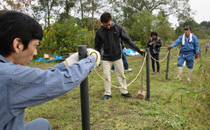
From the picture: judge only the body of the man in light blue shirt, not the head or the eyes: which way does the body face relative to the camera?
to the viewer's right

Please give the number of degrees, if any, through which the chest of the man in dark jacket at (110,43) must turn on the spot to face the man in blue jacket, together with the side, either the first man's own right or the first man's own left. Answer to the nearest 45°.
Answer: approximately 135° to the first man's own left

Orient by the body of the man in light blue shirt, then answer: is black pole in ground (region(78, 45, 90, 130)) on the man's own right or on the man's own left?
on the man's own left

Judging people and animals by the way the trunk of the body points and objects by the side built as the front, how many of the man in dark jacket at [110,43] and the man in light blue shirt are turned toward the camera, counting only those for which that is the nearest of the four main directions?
1

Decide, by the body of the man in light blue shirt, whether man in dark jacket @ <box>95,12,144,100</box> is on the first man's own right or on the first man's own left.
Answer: on the first man's own left

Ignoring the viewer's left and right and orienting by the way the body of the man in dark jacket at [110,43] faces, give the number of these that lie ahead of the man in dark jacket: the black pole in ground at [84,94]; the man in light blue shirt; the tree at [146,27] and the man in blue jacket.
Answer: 2

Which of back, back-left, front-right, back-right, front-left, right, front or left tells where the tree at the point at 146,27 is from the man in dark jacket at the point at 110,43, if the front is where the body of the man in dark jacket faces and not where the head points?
back

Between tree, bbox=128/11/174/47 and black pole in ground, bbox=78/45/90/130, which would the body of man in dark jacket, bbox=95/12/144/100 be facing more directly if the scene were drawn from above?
the black pole in ground

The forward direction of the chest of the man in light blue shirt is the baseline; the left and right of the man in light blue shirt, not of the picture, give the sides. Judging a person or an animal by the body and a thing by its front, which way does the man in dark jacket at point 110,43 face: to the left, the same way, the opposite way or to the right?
to the right

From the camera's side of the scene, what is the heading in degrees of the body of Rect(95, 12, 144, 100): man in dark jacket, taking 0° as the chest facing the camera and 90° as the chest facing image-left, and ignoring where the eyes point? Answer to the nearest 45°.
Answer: approximately 0°
